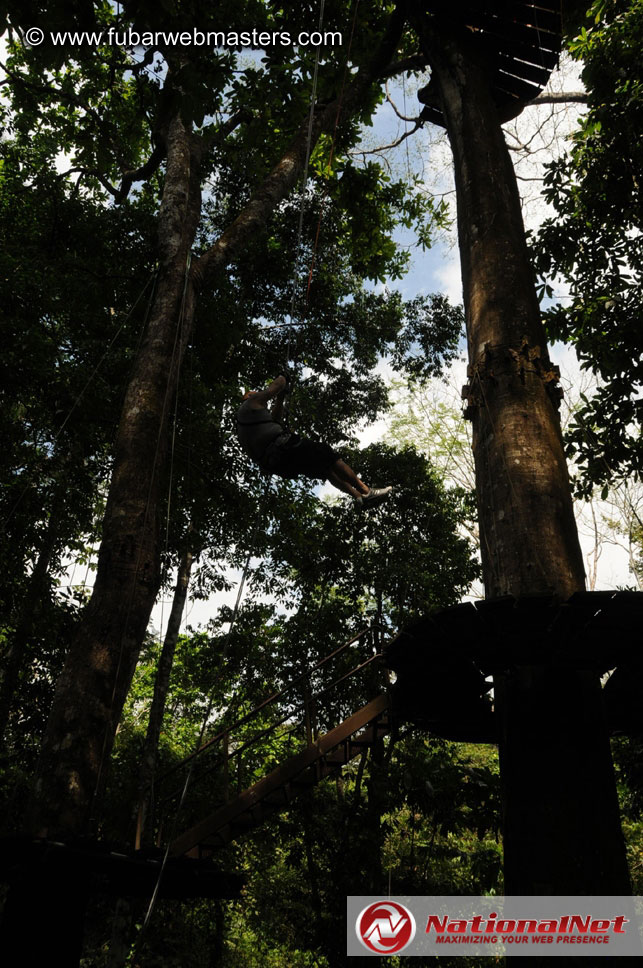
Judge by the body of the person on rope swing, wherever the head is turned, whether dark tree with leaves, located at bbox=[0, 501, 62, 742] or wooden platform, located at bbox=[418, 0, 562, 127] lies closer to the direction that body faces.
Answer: the wooden platform

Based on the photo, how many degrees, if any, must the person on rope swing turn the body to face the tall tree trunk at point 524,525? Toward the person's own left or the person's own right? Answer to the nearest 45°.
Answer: approximately 45° to the person's own right

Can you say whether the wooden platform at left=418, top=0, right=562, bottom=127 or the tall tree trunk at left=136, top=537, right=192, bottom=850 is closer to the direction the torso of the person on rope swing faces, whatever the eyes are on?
the wooden platform

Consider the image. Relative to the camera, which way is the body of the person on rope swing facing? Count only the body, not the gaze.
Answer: to the viewer's right

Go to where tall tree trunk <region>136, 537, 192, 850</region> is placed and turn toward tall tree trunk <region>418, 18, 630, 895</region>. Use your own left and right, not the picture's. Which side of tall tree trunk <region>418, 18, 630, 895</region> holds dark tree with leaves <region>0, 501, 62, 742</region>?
right

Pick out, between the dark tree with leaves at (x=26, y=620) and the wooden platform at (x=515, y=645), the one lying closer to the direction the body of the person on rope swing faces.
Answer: the wooden platform
